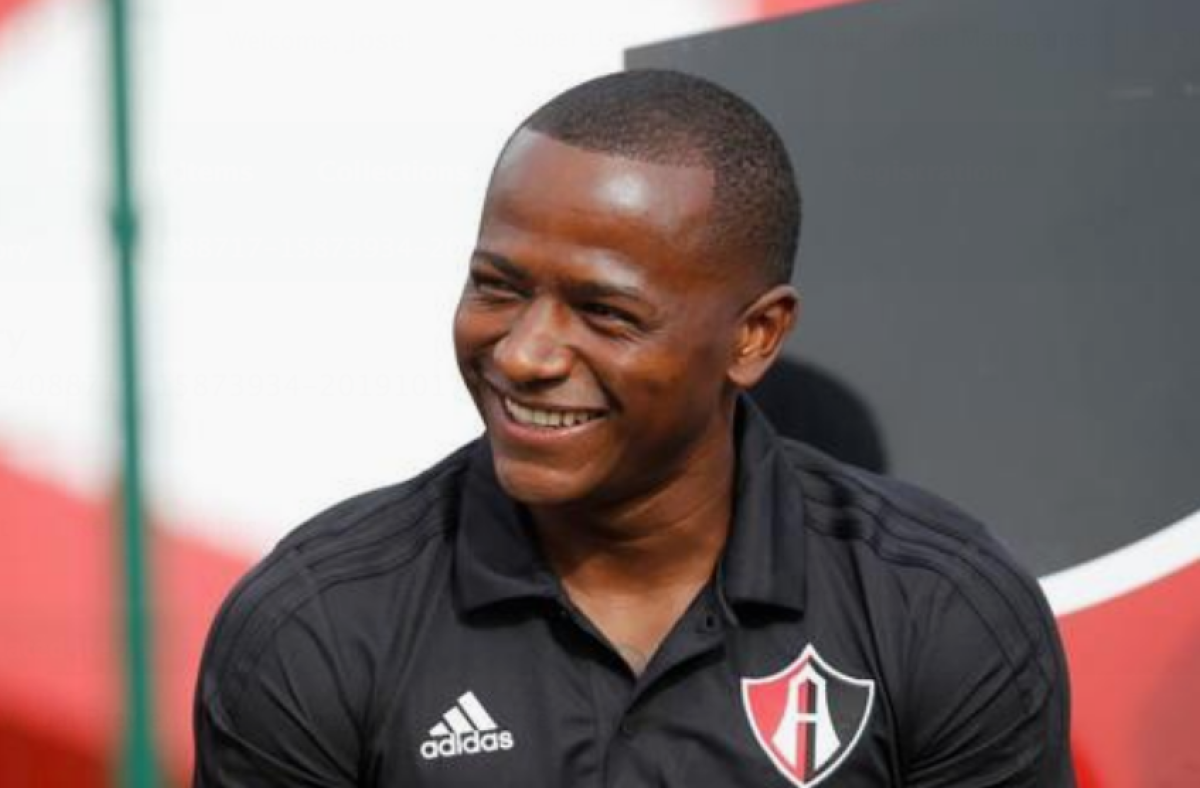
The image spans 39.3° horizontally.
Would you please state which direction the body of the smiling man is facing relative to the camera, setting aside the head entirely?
toward the camera

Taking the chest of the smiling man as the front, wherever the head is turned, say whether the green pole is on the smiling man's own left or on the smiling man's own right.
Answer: on the smiling man's own right

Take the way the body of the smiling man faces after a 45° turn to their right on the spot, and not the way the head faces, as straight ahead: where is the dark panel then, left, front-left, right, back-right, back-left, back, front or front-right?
back

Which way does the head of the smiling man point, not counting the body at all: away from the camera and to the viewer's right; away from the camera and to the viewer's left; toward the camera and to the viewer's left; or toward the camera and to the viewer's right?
toward the camera and to the viewer's left
